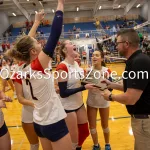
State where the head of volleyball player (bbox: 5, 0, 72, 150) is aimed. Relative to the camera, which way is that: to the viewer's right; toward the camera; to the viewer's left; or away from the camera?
to the viewer's right

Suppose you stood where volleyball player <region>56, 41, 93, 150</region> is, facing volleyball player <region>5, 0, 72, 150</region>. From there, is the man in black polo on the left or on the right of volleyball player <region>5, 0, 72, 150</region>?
left

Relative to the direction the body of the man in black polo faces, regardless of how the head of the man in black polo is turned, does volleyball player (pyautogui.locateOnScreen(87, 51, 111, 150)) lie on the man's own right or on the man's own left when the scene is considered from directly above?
on the man's own right

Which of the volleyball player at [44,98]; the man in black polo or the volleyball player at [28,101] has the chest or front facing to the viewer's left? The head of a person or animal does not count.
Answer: the man in black polo

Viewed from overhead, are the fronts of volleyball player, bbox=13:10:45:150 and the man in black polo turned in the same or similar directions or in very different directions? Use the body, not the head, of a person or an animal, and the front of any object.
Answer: very different directions

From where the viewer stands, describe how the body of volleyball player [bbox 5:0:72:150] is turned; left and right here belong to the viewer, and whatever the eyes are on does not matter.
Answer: facing away from the viewer and to the right of the viewer

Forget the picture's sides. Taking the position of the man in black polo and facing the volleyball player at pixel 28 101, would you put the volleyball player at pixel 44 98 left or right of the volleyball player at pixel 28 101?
left

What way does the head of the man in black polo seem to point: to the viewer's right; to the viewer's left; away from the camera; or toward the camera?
to the viewer's left

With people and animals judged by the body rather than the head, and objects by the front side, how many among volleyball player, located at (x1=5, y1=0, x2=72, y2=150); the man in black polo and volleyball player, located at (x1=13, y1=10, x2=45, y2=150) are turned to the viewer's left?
1

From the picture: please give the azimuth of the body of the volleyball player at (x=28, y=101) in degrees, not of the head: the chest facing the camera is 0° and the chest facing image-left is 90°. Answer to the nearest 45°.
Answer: approximately 270°

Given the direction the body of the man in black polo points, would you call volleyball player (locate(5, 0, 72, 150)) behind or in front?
in front

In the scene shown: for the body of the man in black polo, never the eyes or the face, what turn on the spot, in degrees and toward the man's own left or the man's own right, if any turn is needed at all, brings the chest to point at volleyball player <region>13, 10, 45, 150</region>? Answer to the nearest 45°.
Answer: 0° — they already face them

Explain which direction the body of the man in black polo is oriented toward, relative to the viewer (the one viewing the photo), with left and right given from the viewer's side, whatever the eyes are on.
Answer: facing to the left of the viewer
